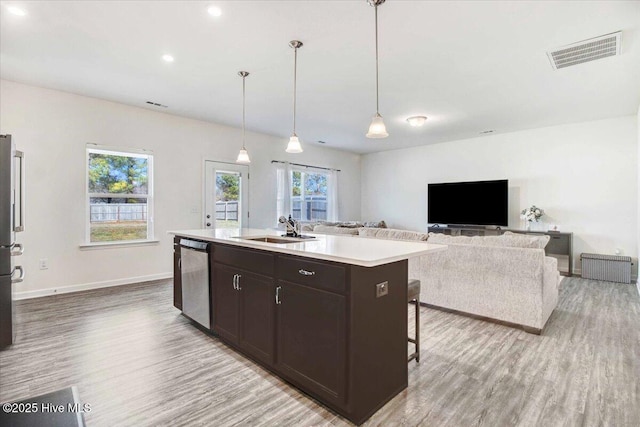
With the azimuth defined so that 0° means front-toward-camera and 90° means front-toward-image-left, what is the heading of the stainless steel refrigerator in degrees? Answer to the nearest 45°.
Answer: approximately 270°

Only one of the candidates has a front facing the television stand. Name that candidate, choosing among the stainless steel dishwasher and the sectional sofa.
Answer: the sectional sofa

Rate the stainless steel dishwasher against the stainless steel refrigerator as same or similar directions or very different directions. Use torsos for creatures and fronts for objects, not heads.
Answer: very different directions

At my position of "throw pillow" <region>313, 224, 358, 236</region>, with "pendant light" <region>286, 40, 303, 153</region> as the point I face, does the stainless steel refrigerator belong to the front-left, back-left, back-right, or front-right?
front-right

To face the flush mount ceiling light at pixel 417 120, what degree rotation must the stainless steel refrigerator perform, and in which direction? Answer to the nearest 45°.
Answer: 0° — it already faces it

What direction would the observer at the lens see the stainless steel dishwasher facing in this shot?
facing the viewer and to the left of the viewer

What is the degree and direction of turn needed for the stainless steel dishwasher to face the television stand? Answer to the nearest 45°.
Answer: approximately 135° to its left

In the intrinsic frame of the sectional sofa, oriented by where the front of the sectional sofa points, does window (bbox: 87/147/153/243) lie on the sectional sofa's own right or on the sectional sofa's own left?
on the sectional sofa's own left

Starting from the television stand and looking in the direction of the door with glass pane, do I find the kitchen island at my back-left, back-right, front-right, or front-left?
front-left

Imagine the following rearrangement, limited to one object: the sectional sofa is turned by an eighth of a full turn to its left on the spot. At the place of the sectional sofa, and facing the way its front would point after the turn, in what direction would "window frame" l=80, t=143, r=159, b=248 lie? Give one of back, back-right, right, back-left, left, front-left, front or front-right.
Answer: front-left

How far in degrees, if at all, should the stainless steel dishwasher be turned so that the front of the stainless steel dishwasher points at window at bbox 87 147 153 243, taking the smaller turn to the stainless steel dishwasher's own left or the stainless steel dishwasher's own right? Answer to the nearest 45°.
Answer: approximately 90° to the stainless steel dishwasher's own right

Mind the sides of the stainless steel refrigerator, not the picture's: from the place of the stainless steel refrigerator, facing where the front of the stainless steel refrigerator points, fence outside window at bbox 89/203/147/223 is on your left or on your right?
on your left

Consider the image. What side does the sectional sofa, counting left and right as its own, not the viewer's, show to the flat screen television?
front

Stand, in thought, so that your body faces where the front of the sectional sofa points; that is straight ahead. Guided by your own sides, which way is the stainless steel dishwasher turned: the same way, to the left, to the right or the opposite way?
the opposite way

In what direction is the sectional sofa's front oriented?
away from the camera
